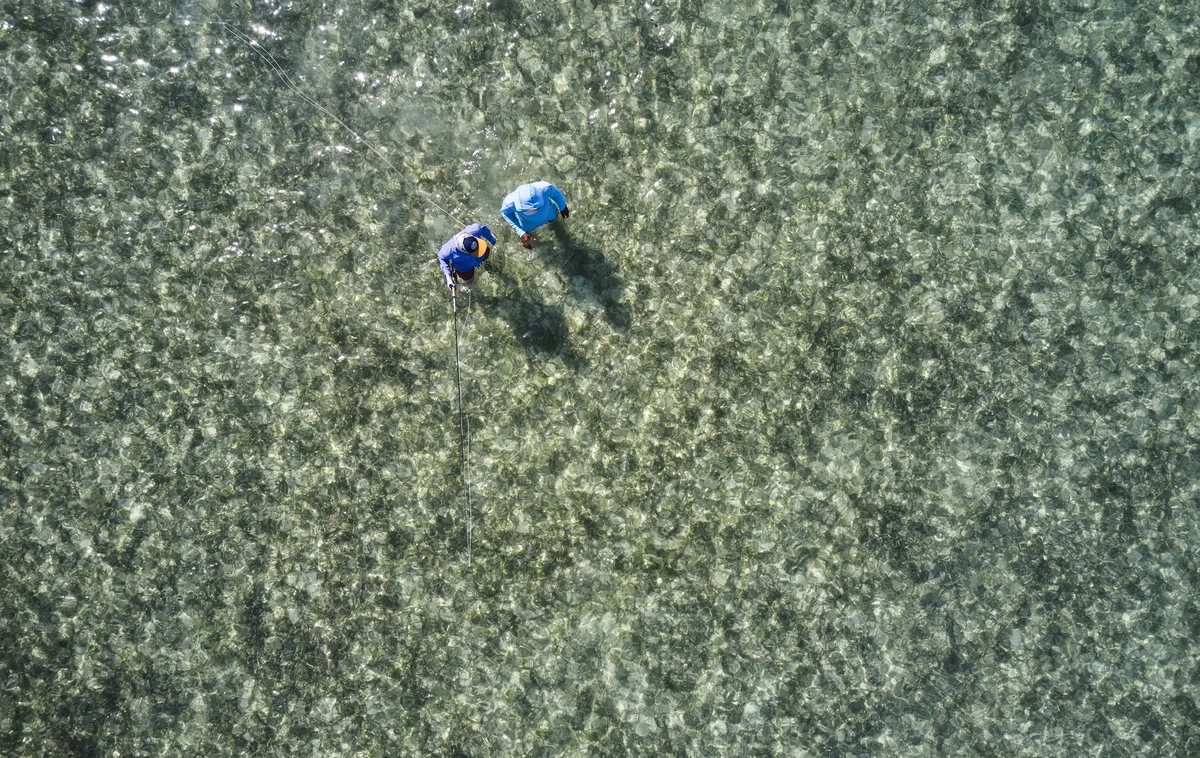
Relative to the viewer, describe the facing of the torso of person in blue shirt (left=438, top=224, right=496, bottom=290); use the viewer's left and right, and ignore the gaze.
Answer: facing the viewer and to the right of the viewer
